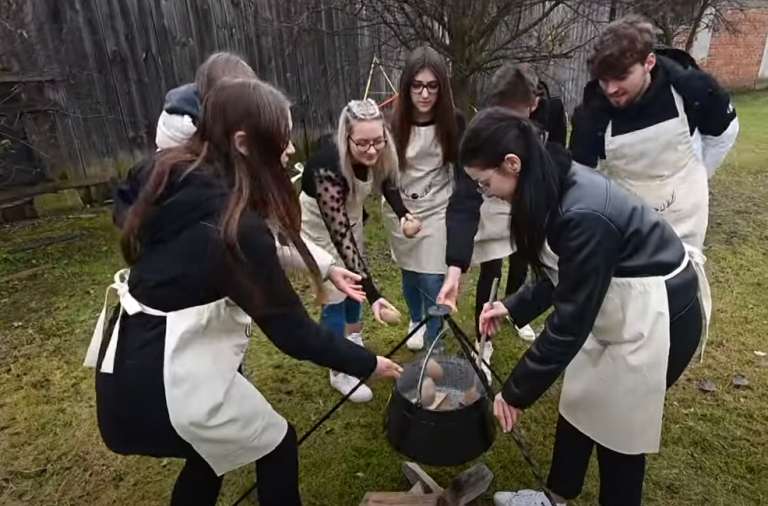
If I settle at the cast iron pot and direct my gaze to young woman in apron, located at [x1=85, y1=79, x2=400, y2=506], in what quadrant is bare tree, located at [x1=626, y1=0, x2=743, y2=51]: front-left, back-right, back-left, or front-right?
back-right

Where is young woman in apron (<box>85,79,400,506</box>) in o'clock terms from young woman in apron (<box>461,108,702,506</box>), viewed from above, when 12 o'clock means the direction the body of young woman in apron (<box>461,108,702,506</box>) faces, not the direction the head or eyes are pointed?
young woman in apron (<box>85,79,400,506</box>) is roughly at 11 o'clock from young woman in apron (<box>461,108,702,506</box>).

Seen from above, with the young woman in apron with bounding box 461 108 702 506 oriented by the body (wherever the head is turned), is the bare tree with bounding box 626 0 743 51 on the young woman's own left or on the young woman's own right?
on the young woman's own right

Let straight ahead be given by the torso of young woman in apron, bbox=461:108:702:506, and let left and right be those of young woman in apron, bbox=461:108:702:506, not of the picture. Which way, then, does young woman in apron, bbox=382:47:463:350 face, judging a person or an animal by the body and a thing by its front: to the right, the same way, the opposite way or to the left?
to the left

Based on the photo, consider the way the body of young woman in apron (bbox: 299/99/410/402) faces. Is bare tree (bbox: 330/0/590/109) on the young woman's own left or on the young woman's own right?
on the young woman's own left

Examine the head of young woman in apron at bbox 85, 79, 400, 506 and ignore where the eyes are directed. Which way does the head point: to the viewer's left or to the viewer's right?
to the viewer's right

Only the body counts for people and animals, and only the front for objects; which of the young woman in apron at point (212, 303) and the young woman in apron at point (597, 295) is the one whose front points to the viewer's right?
the young woman in apron at point (212, 303)

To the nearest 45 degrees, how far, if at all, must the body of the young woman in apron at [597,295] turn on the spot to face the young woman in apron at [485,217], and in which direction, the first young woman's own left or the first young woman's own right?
approximately 45° to the first young woman's own right

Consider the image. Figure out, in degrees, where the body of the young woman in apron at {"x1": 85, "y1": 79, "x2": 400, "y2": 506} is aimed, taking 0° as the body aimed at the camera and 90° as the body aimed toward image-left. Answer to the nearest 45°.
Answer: approximately 270°

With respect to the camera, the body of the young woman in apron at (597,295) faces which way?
to the viewer's left
